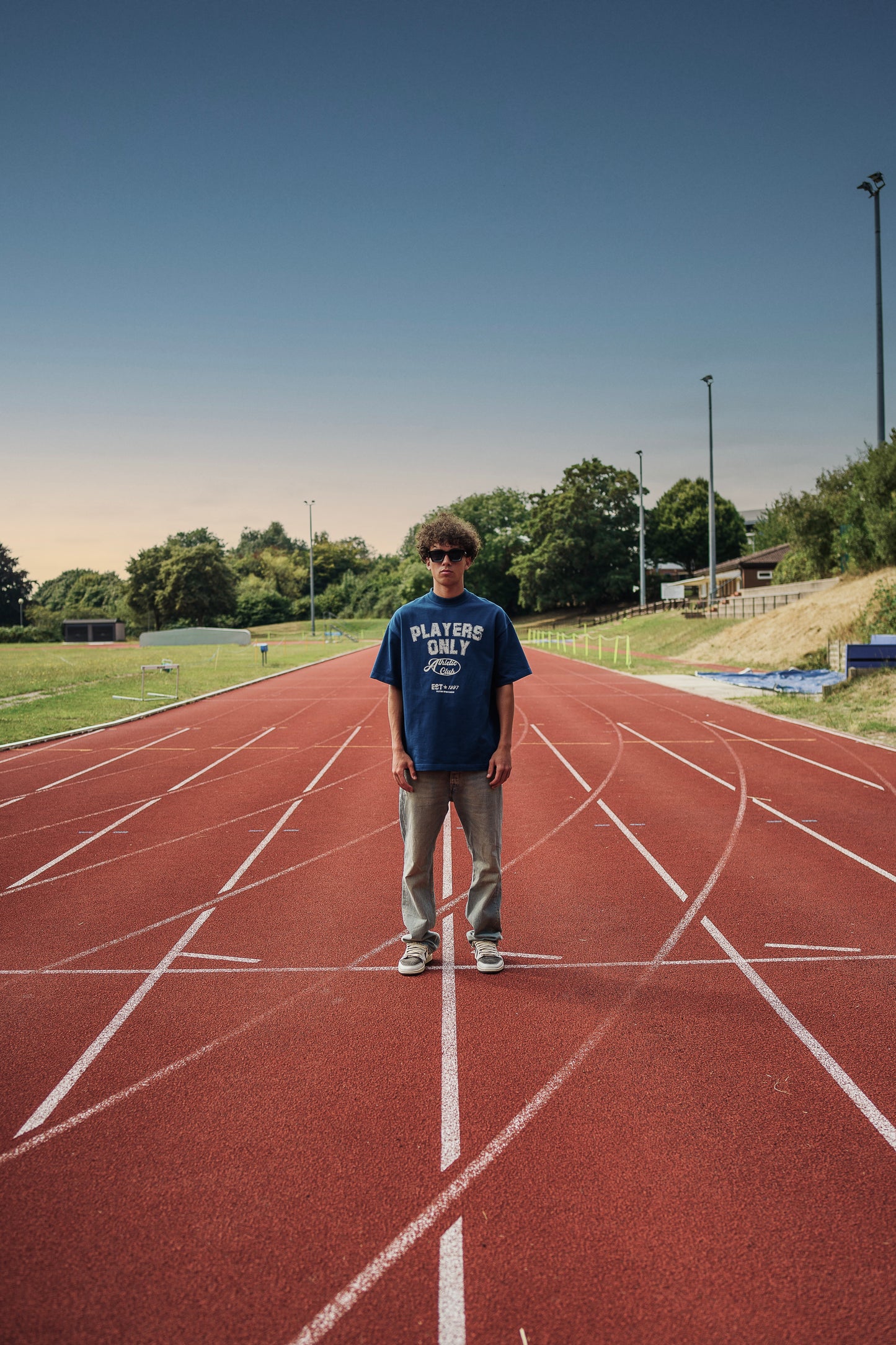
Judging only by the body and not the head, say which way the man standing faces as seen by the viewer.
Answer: toward the camera

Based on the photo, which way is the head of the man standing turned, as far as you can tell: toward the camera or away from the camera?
toward the camera

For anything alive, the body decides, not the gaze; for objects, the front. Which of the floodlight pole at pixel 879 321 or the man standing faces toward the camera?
the man standing

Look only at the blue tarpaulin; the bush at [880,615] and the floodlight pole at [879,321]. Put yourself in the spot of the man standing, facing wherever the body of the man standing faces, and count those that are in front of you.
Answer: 0
